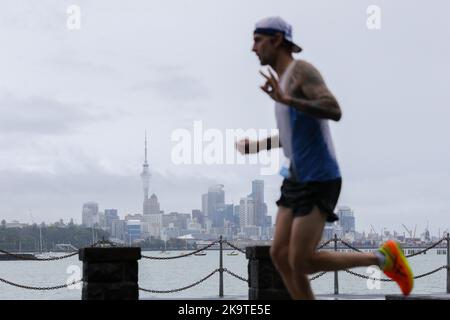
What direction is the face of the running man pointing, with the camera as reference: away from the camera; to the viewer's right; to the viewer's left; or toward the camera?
to the viewer's left

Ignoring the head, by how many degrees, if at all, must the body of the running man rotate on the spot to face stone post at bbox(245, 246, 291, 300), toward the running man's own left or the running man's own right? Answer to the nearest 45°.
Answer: approximately 90° to the running man's own right

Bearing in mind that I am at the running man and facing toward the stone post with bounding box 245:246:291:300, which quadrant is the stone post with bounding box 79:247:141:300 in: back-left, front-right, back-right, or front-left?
front-left

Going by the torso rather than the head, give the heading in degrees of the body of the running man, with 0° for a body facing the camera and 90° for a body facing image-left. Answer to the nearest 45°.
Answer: approximately 90°

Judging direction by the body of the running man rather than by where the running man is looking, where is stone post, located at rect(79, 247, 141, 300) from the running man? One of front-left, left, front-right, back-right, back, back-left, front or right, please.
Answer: front-right
